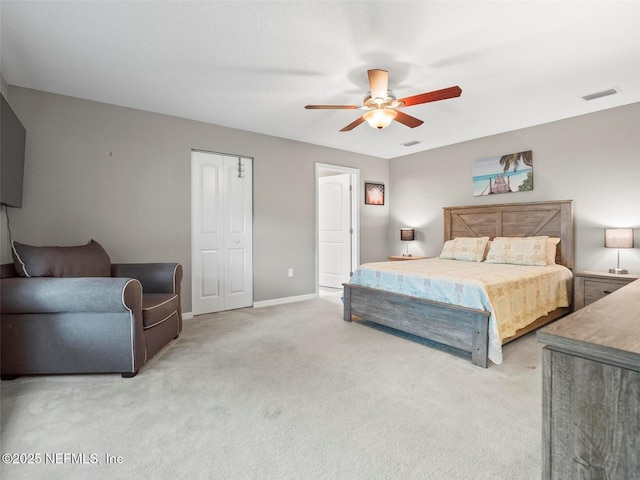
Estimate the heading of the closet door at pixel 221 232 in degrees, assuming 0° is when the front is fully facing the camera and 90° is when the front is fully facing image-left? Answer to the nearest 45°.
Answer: approximately 315°

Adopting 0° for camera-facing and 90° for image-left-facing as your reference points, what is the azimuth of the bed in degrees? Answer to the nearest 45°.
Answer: approximately 45°

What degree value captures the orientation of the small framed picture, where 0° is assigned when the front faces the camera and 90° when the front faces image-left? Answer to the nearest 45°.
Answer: approximately 315°

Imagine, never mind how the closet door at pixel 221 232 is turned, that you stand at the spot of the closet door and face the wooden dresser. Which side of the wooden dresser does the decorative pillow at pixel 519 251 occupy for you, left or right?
left

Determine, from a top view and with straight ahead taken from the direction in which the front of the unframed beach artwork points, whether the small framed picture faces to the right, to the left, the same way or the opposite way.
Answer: to the left

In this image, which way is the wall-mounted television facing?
to the viewer's right

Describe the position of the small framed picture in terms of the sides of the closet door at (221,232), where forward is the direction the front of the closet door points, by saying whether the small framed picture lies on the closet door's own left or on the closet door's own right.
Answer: on the closet door's own left
